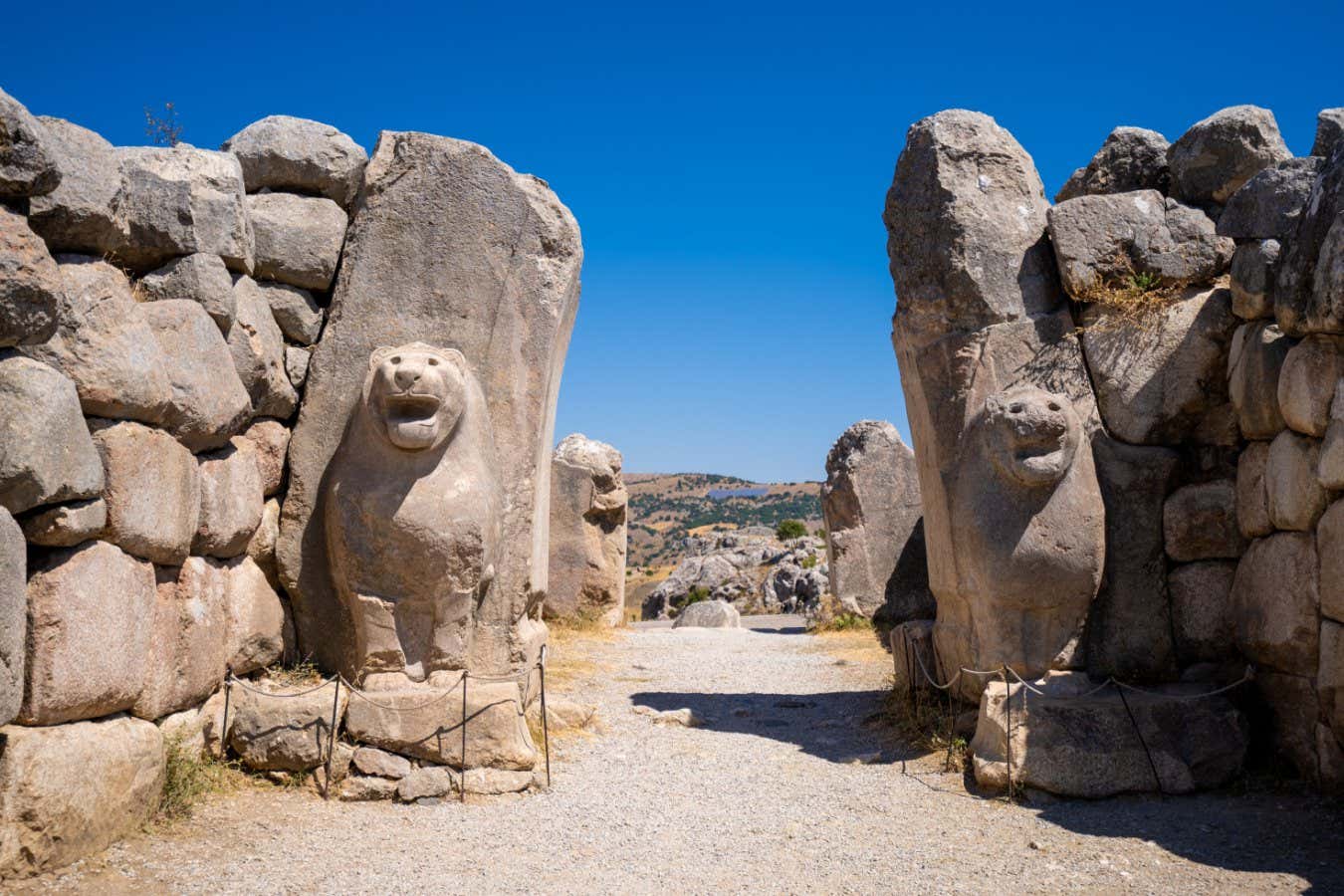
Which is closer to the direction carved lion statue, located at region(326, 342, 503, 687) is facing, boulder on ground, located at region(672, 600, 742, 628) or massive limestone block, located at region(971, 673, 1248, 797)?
the massive limestone block

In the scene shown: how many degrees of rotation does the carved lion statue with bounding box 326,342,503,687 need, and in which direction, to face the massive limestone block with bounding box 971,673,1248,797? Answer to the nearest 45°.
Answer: approximately 90° to its left

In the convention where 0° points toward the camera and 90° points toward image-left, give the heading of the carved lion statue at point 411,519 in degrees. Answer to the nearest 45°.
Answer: approximately 0°

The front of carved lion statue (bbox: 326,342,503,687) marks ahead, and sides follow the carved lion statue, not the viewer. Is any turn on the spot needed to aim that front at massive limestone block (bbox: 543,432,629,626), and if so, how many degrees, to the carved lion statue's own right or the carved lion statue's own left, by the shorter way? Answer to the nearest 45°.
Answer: approximately 180°

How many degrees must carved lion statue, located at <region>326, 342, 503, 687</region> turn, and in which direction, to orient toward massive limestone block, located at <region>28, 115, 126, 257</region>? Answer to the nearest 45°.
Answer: approximately 45° to its right
